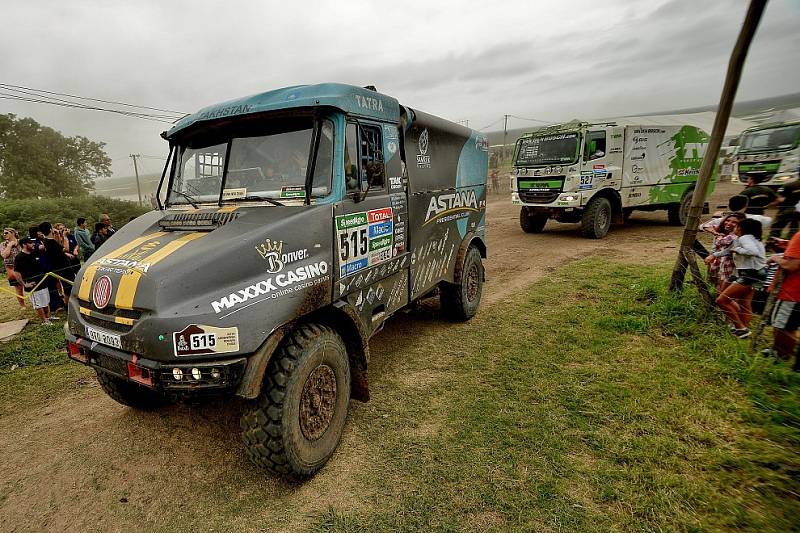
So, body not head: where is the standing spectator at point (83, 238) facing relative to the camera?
to the viewer's right

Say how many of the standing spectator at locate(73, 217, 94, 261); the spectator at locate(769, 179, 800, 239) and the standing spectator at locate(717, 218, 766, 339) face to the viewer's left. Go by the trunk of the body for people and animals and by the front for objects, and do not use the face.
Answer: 2

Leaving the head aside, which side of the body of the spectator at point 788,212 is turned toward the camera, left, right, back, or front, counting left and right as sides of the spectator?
left

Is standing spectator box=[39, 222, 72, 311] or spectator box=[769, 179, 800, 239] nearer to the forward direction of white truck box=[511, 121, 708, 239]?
the standing spectator

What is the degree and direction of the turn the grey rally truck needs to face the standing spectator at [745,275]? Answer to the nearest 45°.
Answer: approximately 135° to its left

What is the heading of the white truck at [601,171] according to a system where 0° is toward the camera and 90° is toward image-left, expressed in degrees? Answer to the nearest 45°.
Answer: approximately 45°

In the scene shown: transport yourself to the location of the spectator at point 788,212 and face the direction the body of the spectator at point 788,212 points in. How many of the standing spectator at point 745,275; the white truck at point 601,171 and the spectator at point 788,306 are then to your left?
2

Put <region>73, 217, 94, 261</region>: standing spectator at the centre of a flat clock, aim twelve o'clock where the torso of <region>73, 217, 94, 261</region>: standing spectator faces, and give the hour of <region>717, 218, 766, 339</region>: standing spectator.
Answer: <region>717, 218, 766, 339</region>: standing spectator is roughly at 2 o'clock from <region>73, 217, 94, 261</region>: standing spectator.

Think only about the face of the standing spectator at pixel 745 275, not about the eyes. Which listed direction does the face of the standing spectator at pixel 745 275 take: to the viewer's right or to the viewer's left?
to the viewer's left

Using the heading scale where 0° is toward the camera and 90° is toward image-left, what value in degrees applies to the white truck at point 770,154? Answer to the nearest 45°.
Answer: approximately 45°
